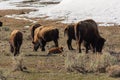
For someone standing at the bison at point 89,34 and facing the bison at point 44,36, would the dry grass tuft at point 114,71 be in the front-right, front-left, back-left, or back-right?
back-left

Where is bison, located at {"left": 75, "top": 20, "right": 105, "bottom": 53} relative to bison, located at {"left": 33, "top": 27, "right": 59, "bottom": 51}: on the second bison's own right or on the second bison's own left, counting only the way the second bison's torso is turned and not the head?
on the second bison's own left

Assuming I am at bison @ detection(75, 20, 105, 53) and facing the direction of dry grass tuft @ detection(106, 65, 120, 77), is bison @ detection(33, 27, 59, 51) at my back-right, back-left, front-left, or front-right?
back-right
